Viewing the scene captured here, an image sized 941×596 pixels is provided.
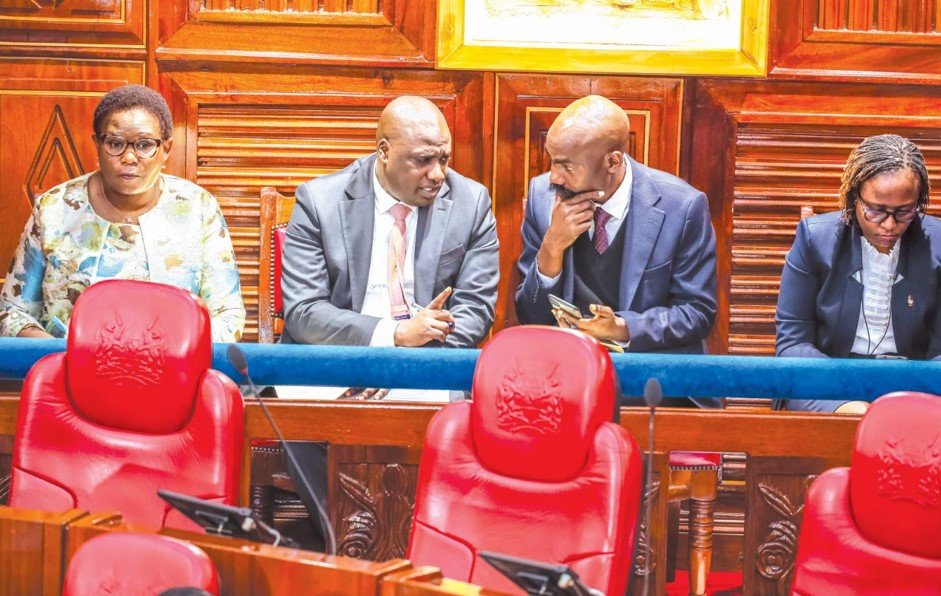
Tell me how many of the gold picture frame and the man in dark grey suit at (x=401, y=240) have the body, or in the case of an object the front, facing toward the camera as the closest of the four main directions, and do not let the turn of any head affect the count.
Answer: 2

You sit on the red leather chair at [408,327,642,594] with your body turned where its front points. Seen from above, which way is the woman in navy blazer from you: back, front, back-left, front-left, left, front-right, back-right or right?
back

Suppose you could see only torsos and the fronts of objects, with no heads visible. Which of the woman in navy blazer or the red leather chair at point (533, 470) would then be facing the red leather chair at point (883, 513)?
the woman in navy blazer

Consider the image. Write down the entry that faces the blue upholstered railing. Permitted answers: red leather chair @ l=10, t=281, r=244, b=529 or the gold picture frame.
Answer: the gold picture frame

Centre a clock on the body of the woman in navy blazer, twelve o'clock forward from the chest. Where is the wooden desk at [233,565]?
The wooden desk is roughly at 1 o'clock from the woman in navy blazer.

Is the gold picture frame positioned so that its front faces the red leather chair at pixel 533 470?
yes

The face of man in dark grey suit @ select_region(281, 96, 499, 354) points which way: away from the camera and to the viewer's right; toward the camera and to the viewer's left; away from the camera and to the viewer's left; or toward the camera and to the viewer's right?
toward the camera and to the viewer's right

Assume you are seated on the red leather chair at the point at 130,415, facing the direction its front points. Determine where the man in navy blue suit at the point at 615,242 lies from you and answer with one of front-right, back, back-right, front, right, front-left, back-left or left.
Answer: back

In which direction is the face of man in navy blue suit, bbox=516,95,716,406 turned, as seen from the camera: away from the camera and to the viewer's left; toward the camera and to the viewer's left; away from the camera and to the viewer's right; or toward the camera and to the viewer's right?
toward the camera and to the viewer's left

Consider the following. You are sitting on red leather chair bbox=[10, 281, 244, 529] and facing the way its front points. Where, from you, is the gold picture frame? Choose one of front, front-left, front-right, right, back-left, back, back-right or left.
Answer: back
